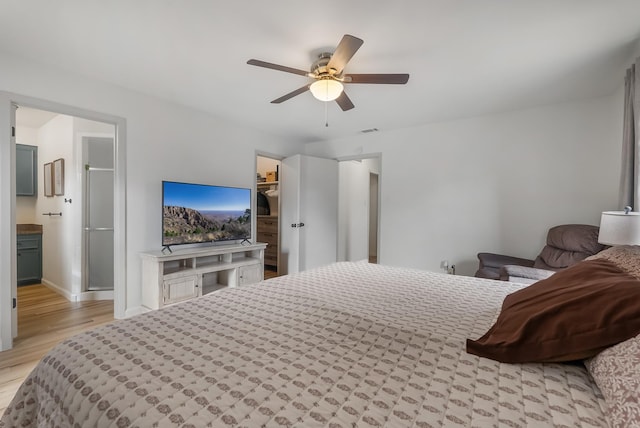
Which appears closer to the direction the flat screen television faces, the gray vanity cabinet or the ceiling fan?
the ceiling fan

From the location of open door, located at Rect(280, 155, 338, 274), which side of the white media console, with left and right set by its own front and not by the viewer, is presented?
left

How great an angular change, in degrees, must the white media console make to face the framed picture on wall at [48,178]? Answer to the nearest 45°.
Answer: approximately 180°

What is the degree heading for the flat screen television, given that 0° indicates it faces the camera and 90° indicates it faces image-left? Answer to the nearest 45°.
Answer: approximately 315°

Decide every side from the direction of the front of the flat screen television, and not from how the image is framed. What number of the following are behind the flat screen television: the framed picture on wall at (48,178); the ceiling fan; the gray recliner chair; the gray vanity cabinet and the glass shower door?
3

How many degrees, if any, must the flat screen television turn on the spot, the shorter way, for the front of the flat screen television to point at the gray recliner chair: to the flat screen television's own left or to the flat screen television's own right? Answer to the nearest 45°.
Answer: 0° — it already faces it

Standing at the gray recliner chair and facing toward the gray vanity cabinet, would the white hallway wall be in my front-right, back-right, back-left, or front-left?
front-right

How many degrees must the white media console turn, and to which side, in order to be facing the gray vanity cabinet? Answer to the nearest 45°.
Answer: approximately 180°

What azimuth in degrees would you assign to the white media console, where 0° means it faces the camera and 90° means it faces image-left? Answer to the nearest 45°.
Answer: approximately 315°

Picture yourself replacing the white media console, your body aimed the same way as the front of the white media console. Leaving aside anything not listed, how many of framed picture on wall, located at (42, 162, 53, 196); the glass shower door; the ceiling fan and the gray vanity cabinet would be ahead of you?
1

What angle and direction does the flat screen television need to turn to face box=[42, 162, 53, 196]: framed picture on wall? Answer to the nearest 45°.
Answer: approximately 180°
